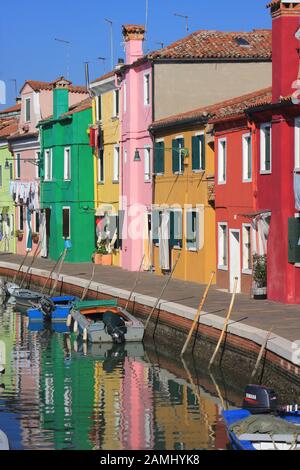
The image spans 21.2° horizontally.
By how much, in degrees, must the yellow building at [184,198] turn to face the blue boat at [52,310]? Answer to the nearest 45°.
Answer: approximately 45° to its right

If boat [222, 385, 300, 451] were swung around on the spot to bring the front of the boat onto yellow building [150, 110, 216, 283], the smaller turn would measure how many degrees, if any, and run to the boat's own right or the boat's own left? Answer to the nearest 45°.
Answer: approximately 135° to the boat's own left

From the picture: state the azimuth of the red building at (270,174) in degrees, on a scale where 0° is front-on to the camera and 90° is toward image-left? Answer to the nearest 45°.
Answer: approximately 45°

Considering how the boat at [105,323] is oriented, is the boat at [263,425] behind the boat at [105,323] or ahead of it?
behind

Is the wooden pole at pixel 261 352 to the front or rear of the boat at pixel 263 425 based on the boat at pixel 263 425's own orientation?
to the rear

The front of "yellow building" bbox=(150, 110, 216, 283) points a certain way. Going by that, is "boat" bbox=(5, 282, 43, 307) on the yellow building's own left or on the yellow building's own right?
on the yellow building's own right

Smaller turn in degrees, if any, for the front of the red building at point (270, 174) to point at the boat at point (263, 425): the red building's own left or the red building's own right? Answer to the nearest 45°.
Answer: approximately 45° to the red building's own left

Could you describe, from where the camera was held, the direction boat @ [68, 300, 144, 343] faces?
facing away from the viewer and to the left of the viewer

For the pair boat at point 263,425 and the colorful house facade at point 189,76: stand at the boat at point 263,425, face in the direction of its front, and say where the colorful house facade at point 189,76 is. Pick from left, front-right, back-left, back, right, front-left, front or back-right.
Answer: back-left

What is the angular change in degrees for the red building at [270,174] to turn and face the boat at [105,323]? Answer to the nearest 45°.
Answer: approximately 45° to its right

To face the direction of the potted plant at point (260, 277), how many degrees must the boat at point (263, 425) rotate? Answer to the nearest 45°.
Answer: approximately 135° to its left

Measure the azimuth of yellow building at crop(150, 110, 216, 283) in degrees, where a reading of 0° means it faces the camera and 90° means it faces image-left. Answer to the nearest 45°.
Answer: approximately 45°
